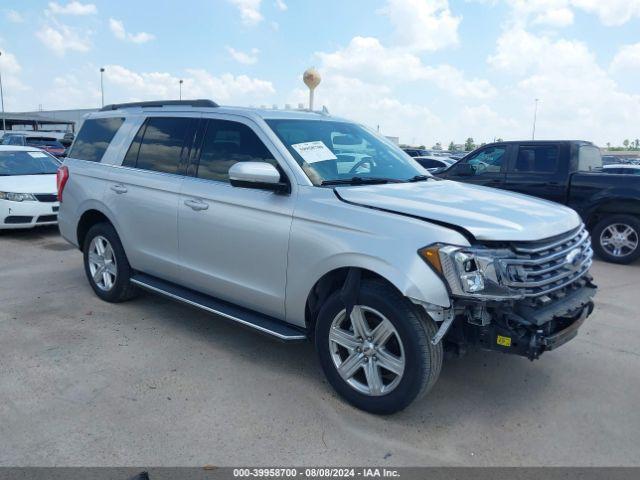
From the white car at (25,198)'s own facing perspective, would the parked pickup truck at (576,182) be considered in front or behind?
in front

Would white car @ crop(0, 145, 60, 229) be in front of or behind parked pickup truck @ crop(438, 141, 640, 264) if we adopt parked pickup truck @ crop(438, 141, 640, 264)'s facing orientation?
in front

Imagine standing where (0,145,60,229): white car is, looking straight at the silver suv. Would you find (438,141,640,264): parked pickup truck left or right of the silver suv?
left

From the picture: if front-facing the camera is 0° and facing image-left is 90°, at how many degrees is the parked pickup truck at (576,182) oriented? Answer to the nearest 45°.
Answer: approximately 90°

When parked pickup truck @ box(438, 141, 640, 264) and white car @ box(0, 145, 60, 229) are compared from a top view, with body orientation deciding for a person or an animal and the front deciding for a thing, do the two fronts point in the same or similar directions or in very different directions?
very different directions

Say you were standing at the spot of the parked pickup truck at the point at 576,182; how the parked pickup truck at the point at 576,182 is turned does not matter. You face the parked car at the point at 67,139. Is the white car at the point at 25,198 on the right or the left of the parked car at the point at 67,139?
left

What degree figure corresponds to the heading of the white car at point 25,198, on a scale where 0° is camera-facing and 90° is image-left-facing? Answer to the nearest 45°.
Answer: approximately 315°

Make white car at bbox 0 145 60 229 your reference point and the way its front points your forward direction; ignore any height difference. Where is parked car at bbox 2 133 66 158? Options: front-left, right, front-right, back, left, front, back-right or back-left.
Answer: back-left
